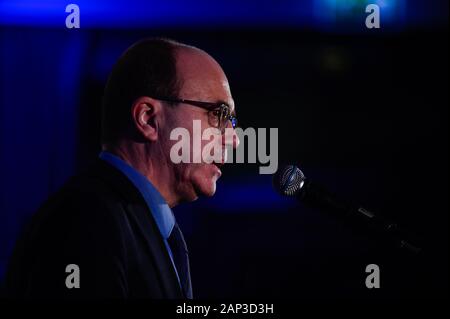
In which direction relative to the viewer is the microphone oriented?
to the viewer's left

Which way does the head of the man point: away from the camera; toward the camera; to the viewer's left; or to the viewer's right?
to the viewer's right

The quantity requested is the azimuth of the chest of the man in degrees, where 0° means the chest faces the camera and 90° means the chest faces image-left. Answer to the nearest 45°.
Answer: approximately 270°

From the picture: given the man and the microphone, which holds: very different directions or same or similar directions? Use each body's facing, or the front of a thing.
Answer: very different directions

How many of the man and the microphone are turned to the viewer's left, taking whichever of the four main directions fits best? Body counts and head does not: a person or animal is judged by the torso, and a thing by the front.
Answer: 1
